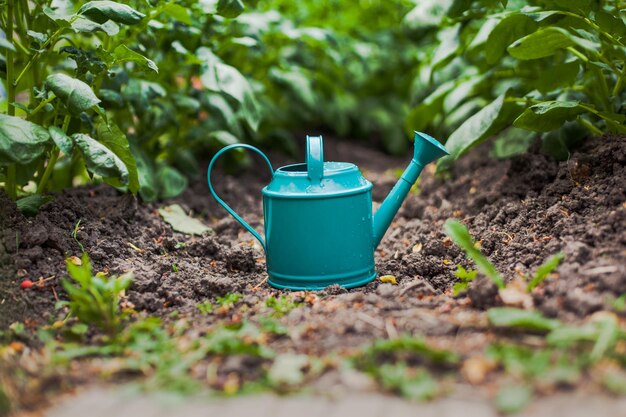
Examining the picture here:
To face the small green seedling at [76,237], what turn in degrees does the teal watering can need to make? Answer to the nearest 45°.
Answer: approximately 180°

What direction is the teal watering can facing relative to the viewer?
to the viewer's right

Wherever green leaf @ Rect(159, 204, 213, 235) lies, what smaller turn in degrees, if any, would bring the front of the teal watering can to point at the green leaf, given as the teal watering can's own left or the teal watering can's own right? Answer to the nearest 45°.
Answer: approximately 135° to the teal watering can's own left

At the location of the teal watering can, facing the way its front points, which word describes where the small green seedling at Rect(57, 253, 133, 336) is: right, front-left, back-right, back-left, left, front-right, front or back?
back-right

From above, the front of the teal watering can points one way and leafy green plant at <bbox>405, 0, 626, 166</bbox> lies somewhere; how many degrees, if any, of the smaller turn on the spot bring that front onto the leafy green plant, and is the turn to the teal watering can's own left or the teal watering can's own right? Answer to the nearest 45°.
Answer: approximately 45° to the teal watering can's own left

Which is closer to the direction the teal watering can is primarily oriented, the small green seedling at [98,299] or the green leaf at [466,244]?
the green leaf
